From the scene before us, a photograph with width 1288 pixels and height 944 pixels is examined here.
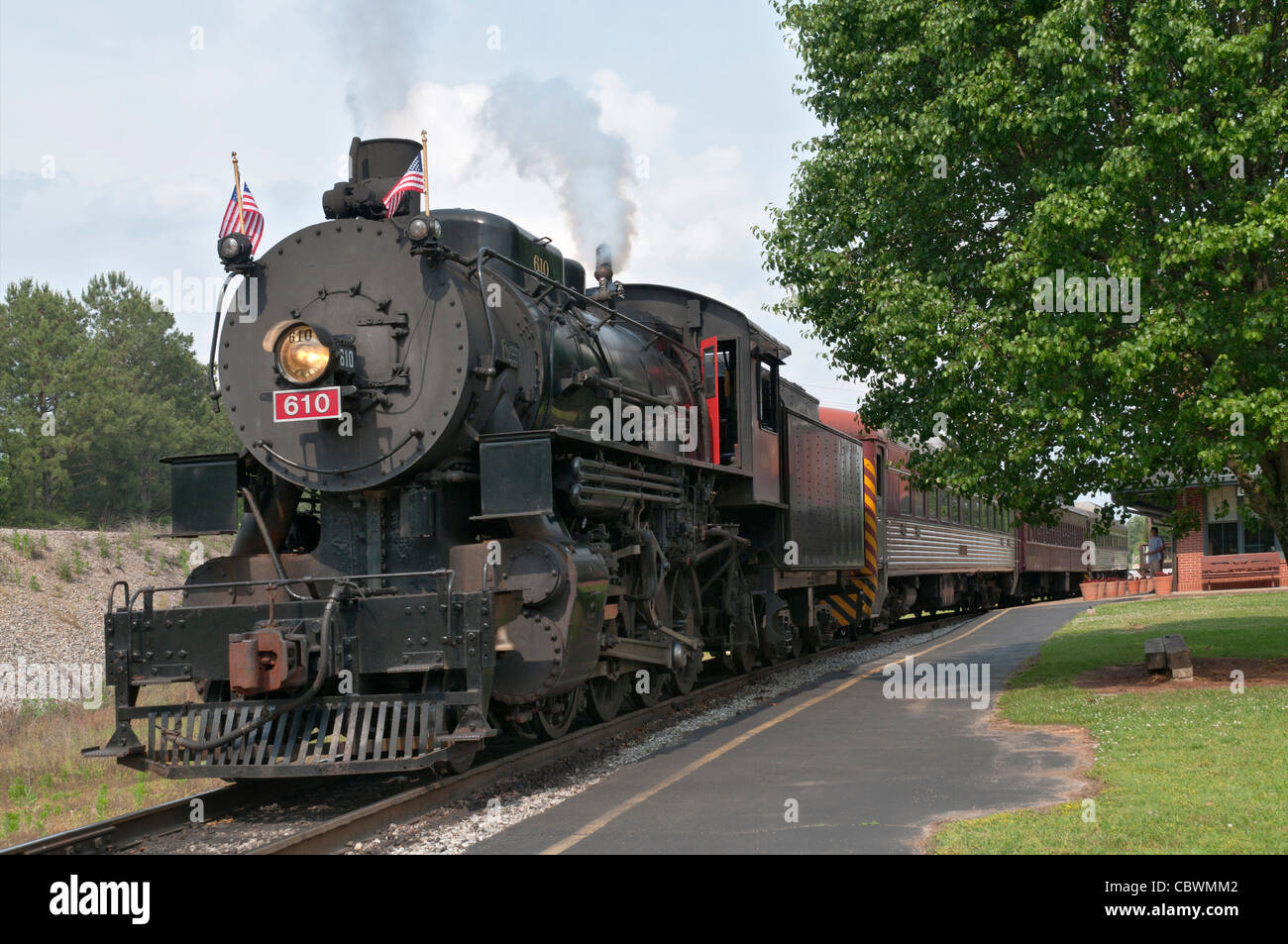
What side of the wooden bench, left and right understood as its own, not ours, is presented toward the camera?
front

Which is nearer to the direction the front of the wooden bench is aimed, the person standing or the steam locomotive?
the steam locomotive

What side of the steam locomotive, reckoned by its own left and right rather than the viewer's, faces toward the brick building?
back

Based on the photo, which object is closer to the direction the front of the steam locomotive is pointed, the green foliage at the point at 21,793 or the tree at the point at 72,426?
the green foliage

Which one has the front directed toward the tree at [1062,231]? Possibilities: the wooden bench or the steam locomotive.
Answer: the wooden bench

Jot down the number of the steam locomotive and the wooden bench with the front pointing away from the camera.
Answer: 0

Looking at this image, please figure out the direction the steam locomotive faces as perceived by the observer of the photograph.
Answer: facing the viewer and to the left of the viewer

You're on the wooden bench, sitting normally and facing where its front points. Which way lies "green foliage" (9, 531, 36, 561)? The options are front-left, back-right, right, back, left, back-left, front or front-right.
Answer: front-right

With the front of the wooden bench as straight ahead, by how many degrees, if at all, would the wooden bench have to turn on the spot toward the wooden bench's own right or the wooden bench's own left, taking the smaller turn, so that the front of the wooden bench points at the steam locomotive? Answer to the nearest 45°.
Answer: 0° — it already faces it

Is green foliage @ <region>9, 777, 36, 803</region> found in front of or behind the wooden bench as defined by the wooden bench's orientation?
in front
